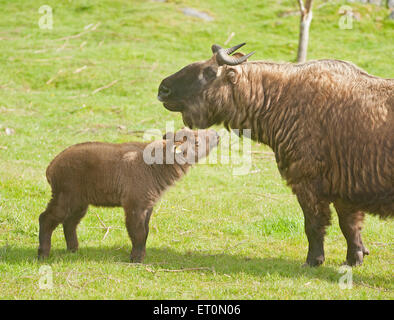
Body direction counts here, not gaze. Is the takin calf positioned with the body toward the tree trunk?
no

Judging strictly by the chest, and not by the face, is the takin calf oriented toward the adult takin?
yes

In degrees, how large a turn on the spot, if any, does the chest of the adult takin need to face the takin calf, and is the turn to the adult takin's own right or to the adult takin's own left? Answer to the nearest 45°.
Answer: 0° — it already faces it

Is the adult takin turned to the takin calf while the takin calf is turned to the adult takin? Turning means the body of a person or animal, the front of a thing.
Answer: yes

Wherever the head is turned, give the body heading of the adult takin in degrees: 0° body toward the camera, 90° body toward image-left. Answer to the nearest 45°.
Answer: approximately 90°

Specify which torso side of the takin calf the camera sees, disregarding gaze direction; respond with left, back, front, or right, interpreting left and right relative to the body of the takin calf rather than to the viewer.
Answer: right

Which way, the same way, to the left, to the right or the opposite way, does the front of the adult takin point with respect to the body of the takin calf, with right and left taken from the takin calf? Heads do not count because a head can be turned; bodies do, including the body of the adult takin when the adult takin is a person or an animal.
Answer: the opposite way

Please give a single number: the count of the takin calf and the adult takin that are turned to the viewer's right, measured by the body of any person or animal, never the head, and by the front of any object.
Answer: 1

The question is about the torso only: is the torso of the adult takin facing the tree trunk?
no

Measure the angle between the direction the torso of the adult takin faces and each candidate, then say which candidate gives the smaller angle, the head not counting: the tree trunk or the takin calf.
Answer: the takin calf

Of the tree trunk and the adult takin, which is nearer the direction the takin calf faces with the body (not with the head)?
the adult takin
